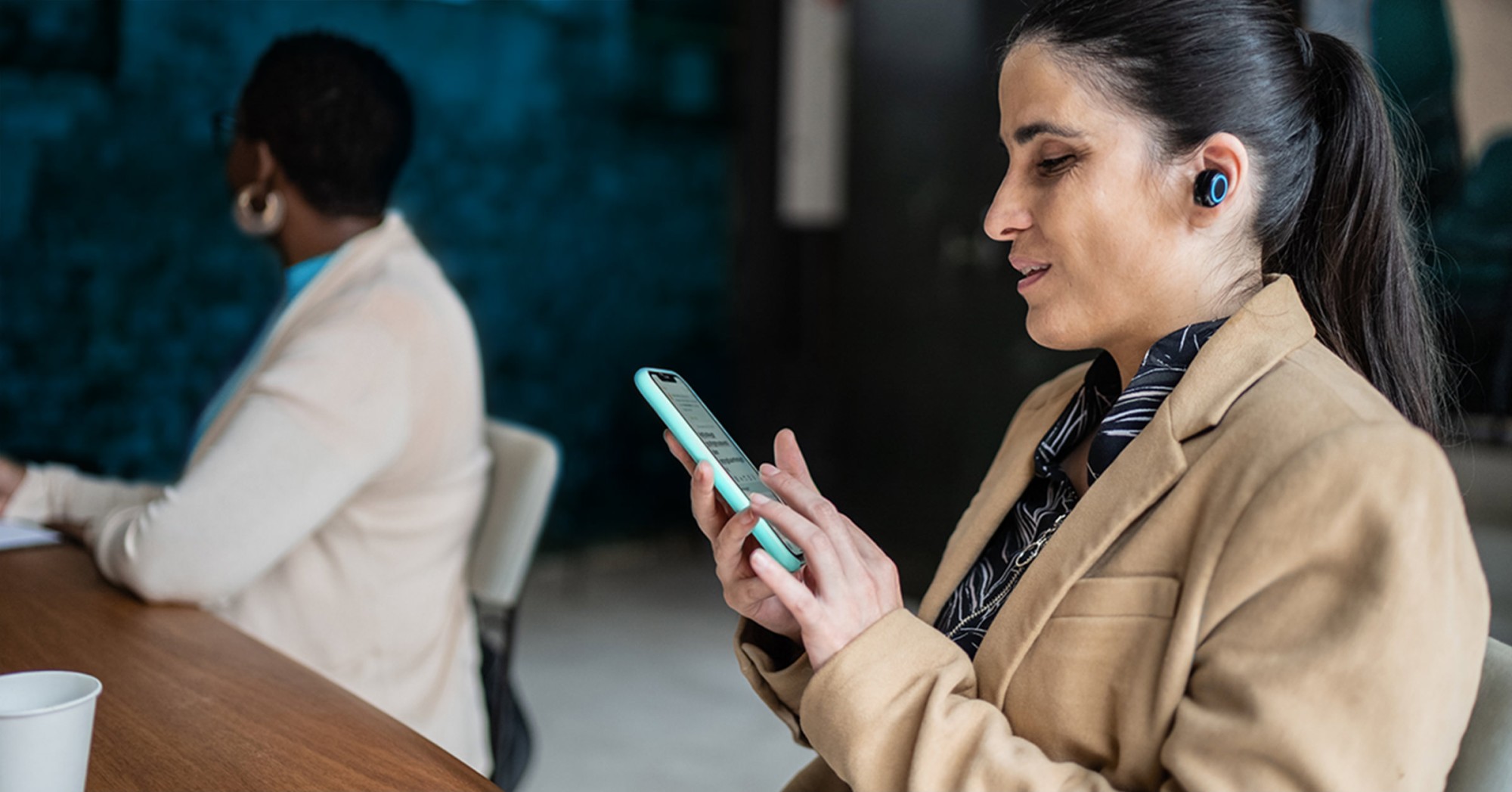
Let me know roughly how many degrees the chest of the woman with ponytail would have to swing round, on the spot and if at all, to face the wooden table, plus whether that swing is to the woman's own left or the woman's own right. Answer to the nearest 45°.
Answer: approximately 45° to the woman's own right

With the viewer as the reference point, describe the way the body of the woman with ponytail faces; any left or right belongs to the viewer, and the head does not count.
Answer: facing the viewer and to the left of the viewer

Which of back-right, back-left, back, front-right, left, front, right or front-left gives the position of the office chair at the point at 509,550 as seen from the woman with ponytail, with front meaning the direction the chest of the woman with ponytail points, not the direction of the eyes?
right

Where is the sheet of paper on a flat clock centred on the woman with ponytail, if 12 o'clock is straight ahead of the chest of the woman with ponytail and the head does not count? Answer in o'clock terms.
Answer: The sheet of paper is roughly at 2 o'clock from the woman with ponytail.

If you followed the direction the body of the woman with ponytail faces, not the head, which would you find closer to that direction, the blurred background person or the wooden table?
the wooden table

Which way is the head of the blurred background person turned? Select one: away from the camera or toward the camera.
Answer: away from the camera

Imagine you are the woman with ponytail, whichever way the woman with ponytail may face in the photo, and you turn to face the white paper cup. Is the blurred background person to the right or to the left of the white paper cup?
right

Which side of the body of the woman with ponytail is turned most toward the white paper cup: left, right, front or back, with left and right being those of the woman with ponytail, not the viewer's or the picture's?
front

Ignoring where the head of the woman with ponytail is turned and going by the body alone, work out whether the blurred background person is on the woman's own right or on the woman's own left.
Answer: on the woman's own right

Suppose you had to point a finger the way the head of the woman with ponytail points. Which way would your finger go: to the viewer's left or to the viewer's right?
to the viewer's left
